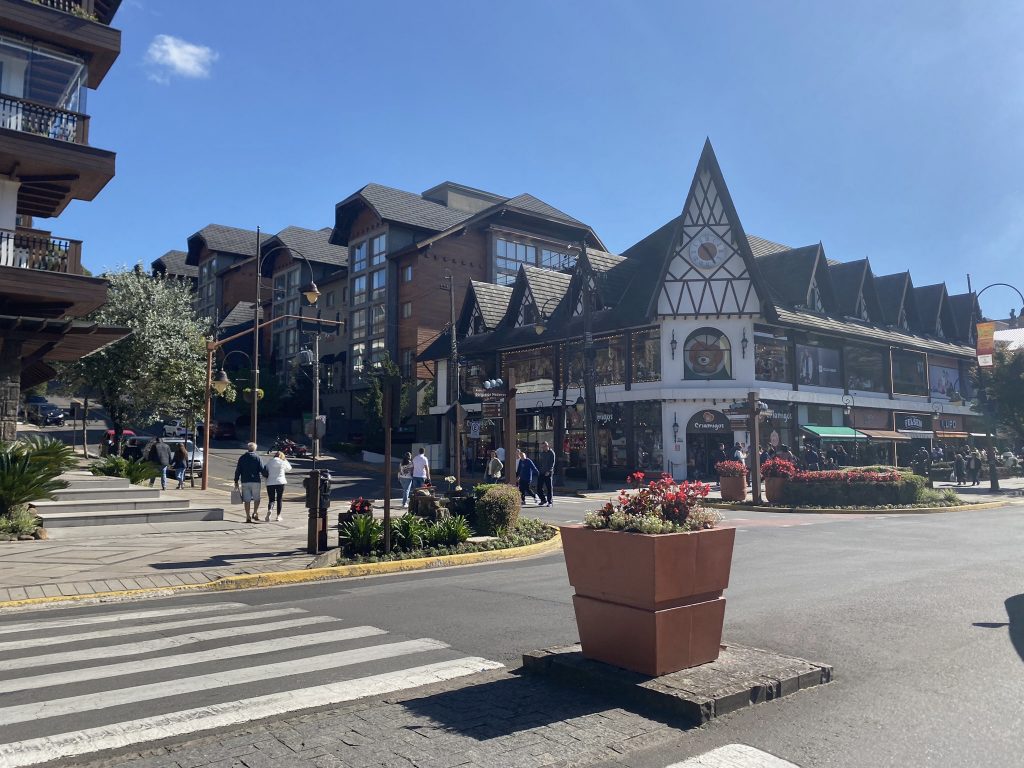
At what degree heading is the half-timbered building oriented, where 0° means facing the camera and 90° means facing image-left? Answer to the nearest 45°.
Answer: approximately 0°

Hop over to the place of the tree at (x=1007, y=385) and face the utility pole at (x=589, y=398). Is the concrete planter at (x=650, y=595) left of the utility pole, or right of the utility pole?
left

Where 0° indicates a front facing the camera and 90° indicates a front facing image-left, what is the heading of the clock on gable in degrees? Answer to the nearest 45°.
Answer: approximately 0°

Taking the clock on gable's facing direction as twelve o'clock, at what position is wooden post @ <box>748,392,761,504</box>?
The wooden post is roughly at 12 o'clock from the clock on gable.

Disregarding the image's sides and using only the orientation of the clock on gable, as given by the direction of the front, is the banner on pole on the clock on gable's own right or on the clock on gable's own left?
on the clock on gable's own left

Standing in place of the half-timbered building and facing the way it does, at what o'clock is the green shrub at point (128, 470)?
The green shrub is roughly at 1 o'clock from the half-timbered building.
